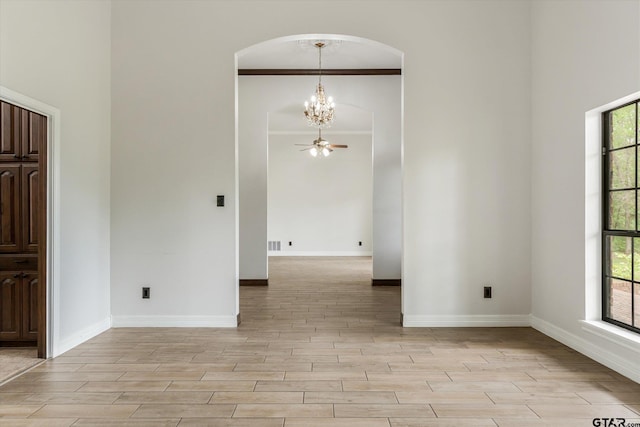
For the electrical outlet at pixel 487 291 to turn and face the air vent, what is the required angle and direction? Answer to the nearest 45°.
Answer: approximately 135° to its right

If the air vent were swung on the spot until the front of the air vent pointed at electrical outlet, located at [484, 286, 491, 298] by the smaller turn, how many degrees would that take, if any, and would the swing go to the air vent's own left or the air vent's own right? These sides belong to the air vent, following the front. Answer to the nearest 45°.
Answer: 0° — it already faces it

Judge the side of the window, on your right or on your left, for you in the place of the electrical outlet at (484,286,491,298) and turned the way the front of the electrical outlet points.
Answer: on your left

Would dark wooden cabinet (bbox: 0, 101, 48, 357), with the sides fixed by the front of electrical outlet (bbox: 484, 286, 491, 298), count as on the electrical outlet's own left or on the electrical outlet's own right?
on the electrical outlet's own right

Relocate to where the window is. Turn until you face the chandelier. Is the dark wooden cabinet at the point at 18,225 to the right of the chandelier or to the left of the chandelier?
left

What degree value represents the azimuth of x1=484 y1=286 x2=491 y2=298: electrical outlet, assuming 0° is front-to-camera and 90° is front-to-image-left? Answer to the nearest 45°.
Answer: approximately 0°

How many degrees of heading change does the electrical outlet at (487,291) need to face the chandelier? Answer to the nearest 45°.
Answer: approximately 135° to its right

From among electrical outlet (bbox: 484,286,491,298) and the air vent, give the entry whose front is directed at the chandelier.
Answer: the air vent

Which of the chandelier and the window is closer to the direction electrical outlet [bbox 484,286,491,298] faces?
the window

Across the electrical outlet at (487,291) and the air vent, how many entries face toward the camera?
2
